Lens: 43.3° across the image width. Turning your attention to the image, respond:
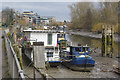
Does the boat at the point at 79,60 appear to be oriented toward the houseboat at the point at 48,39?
no

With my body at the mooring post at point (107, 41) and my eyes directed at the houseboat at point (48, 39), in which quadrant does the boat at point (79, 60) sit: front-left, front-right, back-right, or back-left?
front-left

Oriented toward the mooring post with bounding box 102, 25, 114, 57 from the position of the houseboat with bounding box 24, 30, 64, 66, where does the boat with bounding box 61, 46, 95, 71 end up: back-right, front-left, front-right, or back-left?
front-right

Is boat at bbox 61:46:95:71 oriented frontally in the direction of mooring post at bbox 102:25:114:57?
no

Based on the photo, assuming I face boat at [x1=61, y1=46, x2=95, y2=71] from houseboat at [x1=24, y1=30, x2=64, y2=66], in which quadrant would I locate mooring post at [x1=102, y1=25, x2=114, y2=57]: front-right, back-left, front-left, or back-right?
front-left
